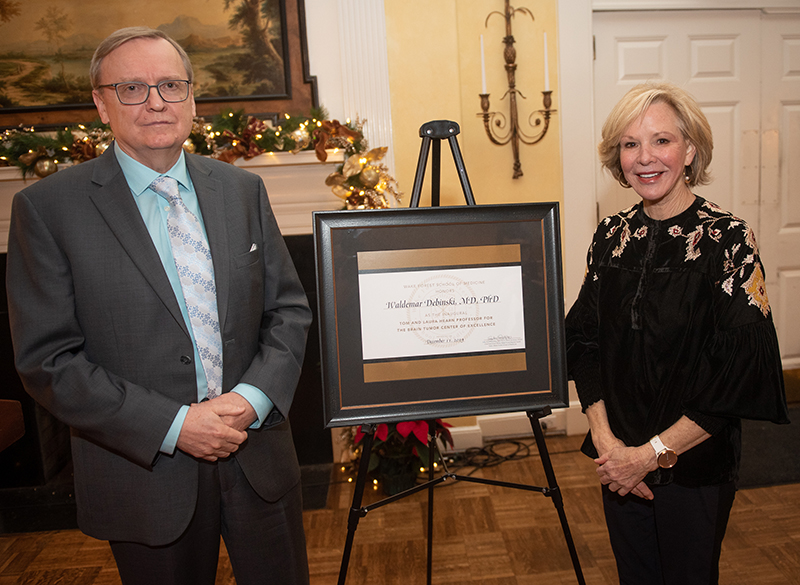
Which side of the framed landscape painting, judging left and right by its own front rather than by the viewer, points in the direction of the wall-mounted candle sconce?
left

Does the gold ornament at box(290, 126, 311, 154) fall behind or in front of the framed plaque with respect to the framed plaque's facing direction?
behind

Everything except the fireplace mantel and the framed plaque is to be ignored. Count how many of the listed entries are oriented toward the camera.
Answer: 2

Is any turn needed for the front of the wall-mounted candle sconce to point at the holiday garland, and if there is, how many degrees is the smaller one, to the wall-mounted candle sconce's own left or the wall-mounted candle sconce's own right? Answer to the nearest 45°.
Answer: approximately 45° to the wall-mounted candle sconce's own right

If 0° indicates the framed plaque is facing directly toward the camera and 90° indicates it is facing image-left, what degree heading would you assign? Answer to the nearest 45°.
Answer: approximately 0°

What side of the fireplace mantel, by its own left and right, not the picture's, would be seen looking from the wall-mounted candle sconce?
left

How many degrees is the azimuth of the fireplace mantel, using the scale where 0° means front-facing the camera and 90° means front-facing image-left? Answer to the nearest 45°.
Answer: approximately 0°
